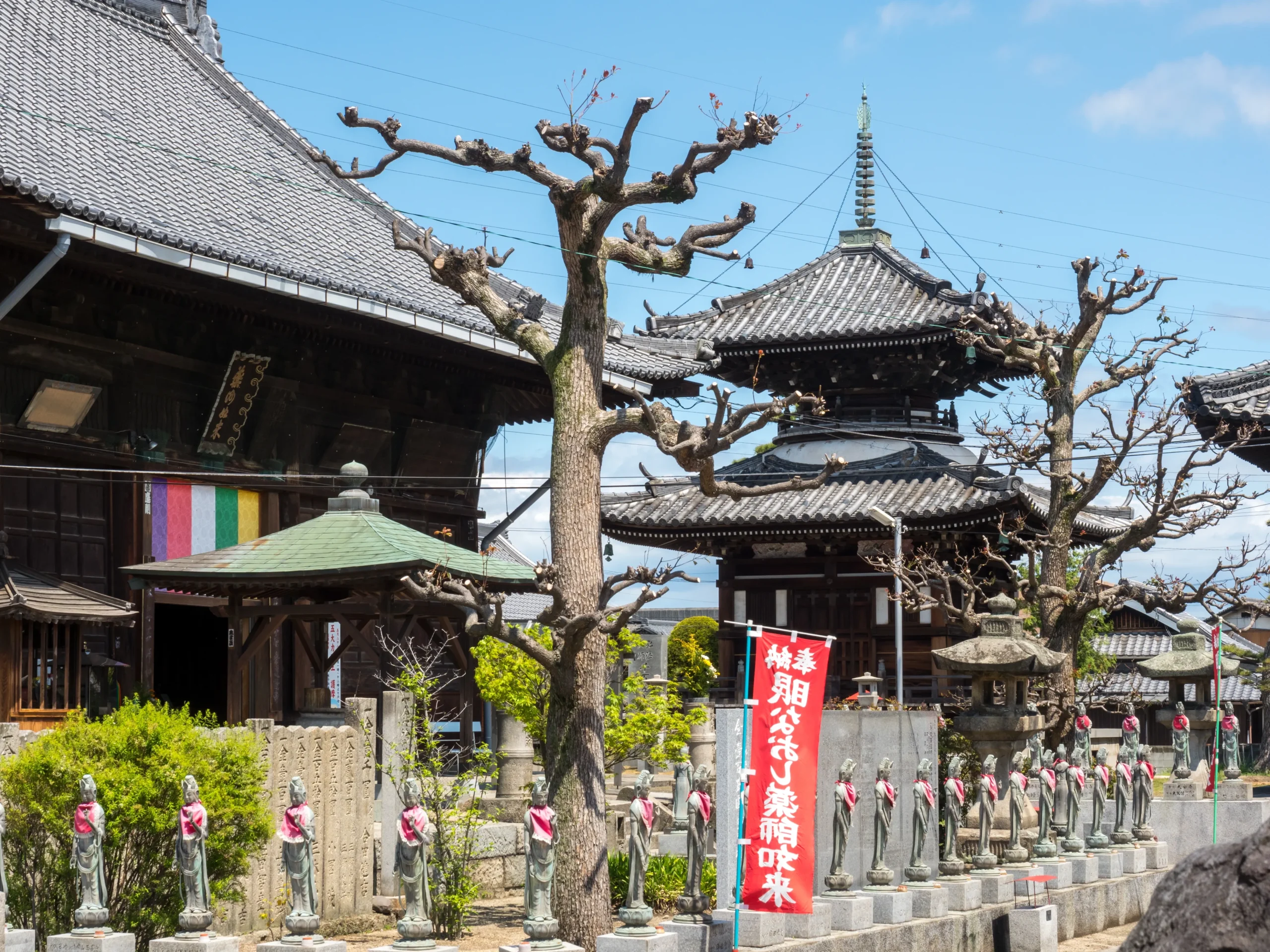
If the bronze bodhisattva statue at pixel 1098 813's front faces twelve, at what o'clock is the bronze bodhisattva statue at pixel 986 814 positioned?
the bronze bodhisattva statue at pixel 986 814 is roughly at 2 o'clock from the bronze bodhisattva statue at pixel 1098 813.

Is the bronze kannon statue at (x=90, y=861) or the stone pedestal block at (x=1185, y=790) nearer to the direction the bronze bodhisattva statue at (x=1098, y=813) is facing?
the bronze kannon statue

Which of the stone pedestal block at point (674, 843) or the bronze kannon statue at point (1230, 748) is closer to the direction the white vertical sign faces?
the stone pedestal block

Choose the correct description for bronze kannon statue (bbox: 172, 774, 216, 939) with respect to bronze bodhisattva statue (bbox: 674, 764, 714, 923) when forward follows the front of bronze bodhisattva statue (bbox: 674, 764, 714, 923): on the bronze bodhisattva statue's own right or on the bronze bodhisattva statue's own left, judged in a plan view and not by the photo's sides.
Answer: on the bronze bodhisattva statue's own right

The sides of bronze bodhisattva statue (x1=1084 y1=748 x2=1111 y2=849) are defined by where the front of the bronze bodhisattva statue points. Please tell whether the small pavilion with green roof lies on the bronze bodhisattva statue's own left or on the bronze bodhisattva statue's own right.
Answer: on the bronze bodhisattva statue's own right

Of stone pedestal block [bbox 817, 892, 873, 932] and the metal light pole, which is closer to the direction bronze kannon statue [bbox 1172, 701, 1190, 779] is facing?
the stone pedestal block

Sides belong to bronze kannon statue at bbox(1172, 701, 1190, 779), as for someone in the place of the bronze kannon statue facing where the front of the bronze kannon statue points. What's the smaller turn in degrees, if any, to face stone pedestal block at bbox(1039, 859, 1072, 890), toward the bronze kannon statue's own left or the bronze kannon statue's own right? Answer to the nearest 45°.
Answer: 0° — it already faces it

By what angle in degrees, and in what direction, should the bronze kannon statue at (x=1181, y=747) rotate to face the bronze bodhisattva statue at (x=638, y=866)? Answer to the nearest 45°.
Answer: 0° — it already faces it
